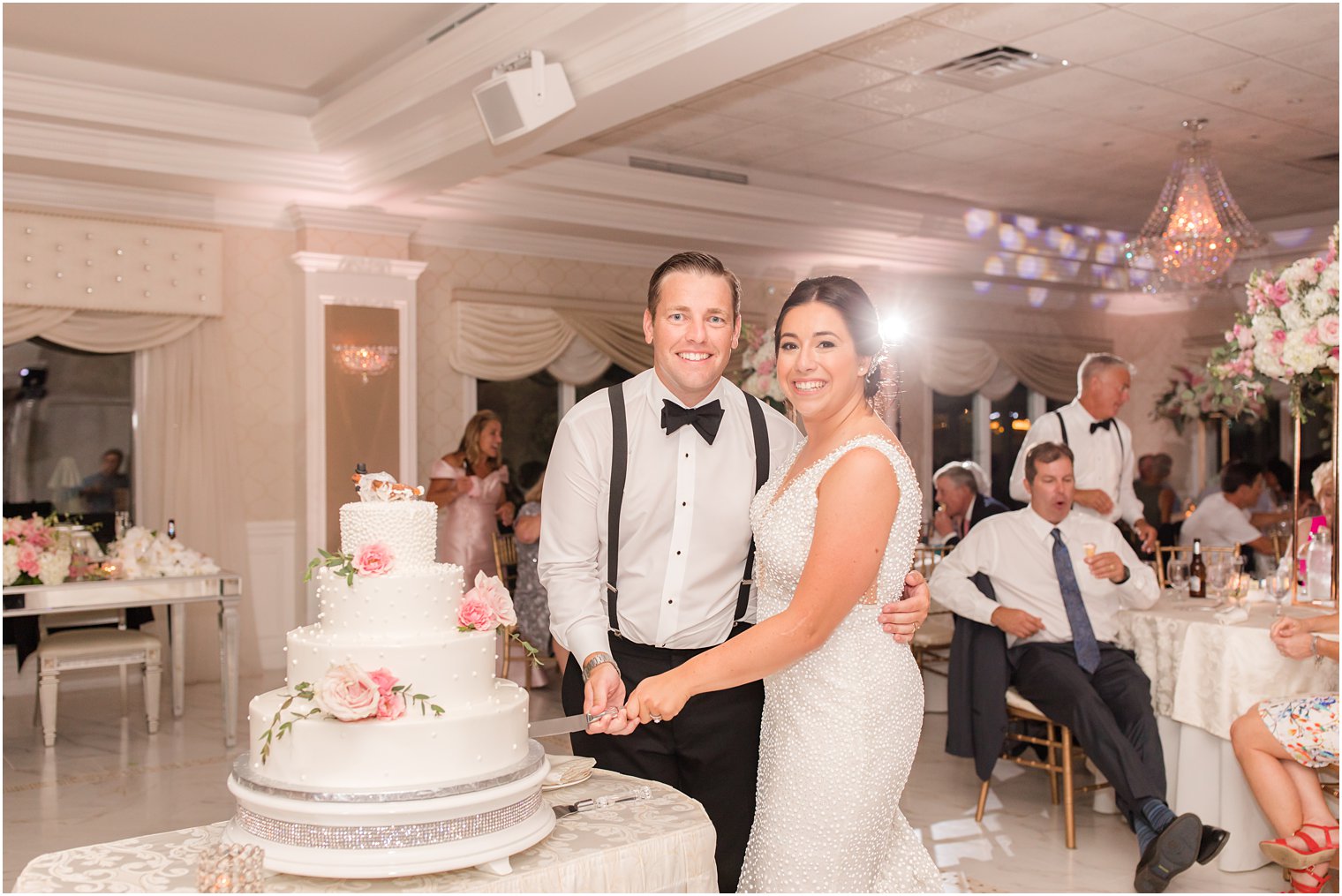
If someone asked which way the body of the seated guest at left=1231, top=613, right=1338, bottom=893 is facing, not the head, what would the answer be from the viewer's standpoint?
to the viewer's left

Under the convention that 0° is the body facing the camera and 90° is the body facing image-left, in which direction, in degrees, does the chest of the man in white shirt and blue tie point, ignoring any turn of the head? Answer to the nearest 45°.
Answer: approximately 315°

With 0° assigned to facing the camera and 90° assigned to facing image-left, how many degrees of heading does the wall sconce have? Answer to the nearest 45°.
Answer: approximately 0°

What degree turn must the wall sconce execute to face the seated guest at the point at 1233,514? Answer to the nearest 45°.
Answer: approximately 90° to its left

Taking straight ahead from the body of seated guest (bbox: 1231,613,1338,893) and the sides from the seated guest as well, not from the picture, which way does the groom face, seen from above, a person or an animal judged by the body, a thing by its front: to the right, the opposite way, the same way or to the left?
to the left

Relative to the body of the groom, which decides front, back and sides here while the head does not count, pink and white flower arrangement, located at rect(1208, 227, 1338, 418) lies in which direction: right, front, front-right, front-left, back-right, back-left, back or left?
back-left

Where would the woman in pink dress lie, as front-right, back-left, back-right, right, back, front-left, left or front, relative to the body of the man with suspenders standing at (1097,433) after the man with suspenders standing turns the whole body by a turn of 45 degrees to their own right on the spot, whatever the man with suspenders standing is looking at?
right

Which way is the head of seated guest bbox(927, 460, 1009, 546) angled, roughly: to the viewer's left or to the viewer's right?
to the viewer's left
